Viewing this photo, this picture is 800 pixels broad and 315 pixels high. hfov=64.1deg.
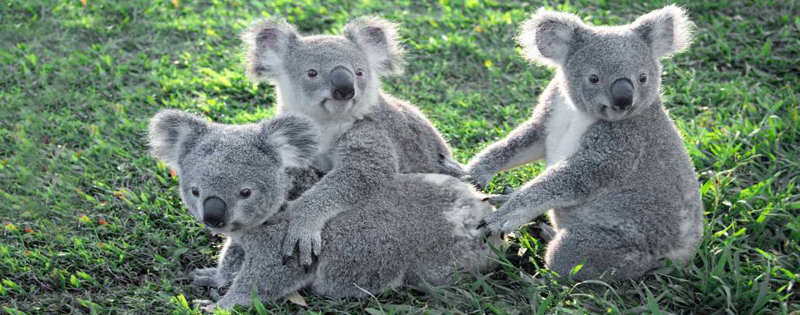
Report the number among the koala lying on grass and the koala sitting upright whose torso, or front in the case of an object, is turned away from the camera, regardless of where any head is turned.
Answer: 0

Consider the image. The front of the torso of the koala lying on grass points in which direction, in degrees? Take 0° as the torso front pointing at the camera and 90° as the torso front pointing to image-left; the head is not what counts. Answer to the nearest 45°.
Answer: approximately 45°

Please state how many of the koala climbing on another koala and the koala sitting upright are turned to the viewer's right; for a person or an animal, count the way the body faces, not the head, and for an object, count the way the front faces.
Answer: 0

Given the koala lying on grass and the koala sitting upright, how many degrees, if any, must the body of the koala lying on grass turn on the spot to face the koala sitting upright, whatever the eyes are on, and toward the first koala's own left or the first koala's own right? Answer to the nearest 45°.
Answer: approximately 135° to the first koala's own left

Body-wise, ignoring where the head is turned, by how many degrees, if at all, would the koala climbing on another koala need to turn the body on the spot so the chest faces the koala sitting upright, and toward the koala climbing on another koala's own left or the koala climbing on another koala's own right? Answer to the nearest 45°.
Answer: approximately 135° to the koala climbing on another koala's own left
